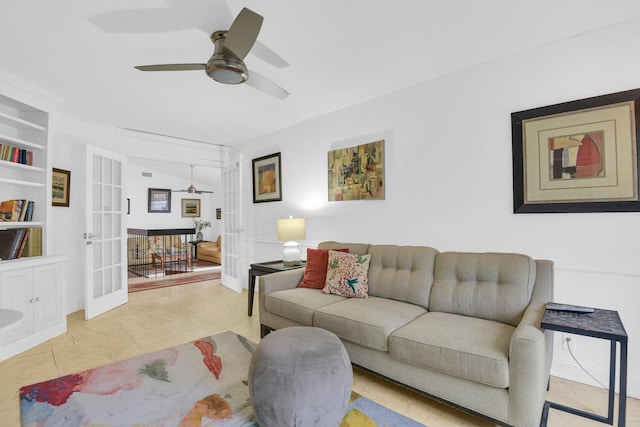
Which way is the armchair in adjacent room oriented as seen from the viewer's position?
to the viewer's left

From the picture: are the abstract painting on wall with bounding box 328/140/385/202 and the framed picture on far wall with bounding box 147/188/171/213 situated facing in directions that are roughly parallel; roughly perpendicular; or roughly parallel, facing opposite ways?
roughly perpendicular

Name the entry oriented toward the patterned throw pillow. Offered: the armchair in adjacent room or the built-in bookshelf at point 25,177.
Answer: the built-in bookshelf

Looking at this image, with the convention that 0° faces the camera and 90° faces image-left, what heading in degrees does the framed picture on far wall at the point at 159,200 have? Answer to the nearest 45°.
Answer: approximately 0°

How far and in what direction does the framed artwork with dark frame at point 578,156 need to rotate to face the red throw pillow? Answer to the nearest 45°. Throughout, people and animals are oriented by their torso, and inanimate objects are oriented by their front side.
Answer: approximately 45° to its right

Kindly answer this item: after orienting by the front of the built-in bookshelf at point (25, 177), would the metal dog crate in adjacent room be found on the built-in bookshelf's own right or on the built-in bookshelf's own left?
on the built-in bookshelf's own left

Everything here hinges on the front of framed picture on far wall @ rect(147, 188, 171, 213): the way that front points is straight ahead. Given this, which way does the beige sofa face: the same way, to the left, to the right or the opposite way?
to the right
